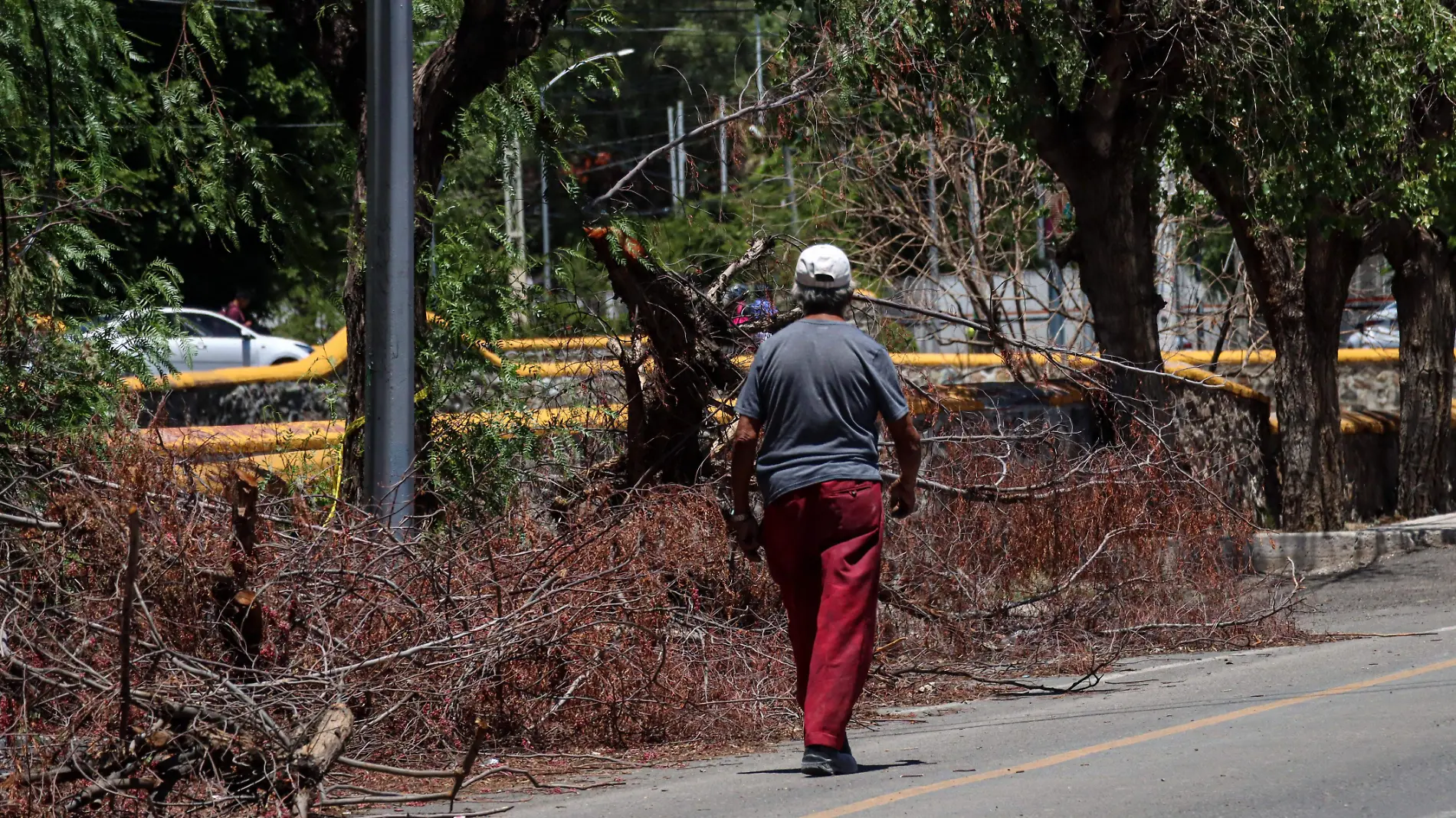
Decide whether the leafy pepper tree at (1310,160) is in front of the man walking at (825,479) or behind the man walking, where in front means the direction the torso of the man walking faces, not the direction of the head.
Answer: in front

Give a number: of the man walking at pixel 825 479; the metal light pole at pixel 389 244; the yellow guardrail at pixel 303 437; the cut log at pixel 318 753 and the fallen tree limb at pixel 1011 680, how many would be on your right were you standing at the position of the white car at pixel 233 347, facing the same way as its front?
5

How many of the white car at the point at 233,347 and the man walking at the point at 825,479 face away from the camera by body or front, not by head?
1

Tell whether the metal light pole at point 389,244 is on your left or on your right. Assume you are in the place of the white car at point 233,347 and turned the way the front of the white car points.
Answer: on your right

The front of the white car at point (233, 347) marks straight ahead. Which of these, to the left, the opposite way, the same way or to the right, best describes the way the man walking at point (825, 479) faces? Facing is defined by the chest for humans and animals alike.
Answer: to the left

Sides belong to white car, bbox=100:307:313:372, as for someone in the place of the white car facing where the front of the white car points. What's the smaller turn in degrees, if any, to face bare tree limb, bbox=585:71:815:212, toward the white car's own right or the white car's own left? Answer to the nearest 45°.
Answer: approximately 90° to the white car's own right

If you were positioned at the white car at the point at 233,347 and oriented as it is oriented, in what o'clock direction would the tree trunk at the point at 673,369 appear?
The tree trunk is roughly at 3 o'clock from the white car.

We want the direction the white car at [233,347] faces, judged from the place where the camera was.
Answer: facing to the right of the viewer

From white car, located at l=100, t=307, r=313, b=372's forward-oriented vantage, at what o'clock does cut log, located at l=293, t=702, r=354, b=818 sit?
The cut log is roughly at 3 o'clock from the white car.

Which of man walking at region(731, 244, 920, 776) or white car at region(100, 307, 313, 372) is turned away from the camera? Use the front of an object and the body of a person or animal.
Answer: the man walking

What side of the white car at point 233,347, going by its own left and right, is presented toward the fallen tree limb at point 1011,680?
right

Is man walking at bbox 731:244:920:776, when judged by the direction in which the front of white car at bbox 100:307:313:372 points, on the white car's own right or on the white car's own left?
on the white car's own right

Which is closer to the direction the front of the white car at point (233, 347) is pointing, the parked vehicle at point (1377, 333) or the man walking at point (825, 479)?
the parked vehicle

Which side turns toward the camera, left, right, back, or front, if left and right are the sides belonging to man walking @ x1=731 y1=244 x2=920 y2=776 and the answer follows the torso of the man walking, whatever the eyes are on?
back
